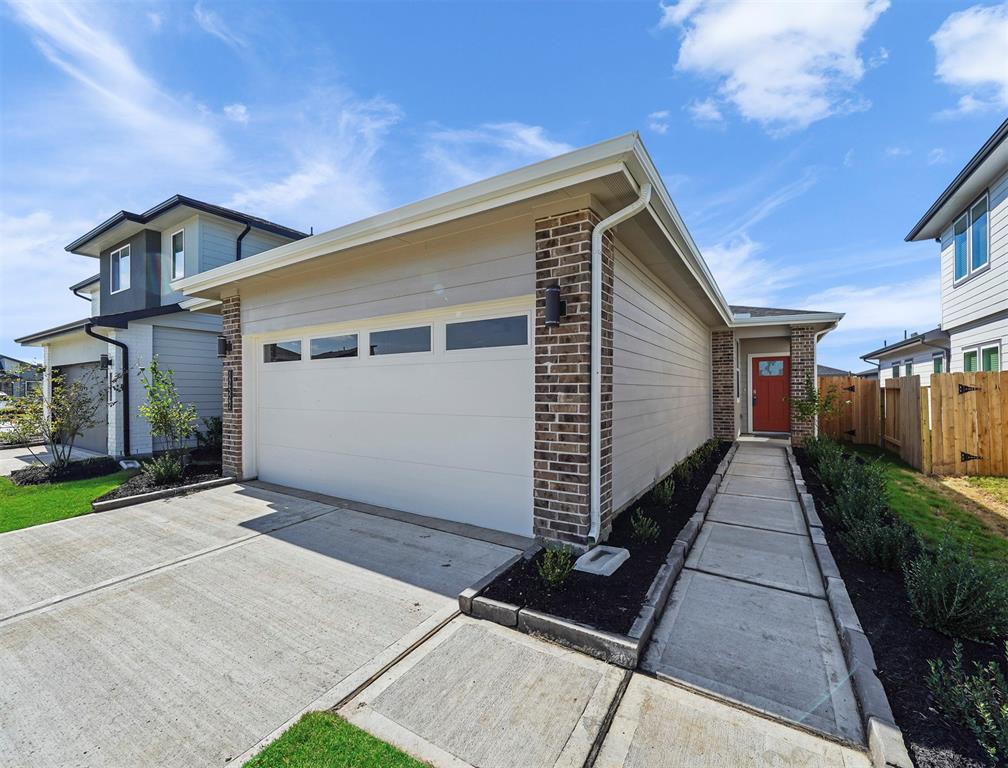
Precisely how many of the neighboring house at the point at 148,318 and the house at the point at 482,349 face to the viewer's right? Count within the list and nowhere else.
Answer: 0

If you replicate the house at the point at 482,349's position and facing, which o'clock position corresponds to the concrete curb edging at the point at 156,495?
The concrete curb edging is roughly at 2 o'clock from the house.

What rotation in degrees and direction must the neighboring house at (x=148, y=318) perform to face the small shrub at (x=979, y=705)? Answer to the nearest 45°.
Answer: approximately 45° to its left

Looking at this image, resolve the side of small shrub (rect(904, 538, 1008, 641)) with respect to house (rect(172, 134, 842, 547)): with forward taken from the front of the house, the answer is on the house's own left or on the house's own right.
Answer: on the house's own left

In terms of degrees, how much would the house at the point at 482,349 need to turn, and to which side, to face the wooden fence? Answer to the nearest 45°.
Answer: approximately 135° to its left

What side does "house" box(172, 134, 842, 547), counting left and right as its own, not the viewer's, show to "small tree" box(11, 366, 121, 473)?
right

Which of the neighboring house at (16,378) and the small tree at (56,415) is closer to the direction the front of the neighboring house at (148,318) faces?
the small tree

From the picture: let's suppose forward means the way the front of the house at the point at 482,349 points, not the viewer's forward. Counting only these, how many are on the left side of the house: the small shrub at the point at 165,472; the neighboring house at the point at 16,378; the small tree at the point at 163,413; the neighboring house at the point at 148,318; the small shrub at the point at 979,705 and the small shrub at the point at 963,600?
2

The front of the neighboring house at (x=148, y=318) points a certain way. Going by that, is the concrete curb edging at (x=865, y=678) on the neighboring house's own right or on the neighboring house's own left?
on the neighboring house's own left

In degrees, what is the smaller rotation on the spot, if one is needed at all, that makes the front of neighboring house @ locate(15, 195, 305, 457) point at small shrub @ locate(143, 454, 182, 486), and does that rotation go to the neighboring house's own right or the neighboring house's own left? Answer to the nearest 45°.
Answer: approximately 45° to the neighboring house's own left

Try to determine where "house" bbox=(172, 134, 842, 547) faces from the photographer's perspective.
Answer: facing the viewer and to the left of the viewer

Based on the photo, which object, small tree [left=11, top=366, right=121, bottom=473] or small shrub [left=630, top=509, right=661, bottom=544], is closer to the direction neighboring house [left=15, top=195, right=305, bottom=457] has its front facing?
the small tree

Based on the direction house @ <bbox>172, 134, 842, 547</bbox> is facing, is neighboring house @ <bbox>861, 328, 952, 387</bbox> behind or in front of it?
behind

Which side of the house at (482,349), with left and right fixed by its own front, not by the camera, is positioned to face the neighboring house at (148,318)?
right
